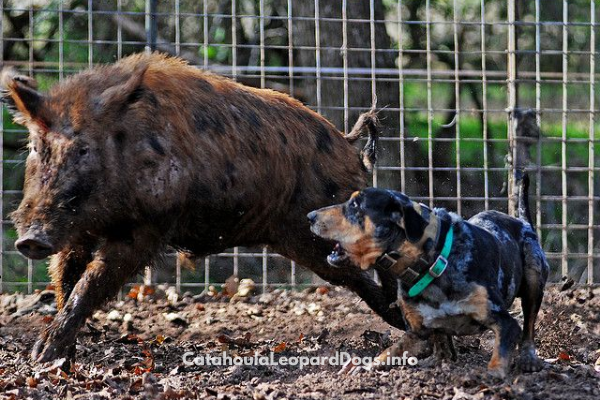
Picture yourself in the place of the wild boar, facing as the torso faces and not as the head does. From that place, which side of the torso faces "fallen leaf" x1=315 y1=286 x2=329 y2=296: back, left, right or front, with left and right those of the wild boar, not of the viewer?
back

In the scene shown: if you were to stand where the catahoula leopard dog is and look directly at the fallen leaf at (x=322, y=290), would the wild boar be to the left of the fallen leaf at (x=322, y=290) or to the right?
left

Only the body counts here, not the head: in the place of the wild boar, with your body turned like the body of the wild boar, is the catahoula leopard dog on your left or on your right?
on your left

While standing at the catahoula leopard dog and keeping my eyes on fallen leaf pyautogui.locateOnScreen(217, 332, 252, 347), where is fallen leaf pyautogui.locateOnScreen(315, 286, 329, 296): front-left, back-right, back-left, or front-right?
front-right

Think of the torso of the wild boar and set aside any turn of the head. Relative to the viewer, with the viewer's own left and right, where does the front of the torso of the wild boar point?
facing the viewer and to the left of the viewer
